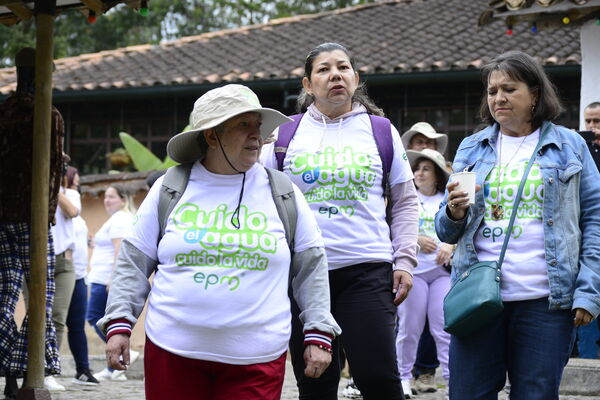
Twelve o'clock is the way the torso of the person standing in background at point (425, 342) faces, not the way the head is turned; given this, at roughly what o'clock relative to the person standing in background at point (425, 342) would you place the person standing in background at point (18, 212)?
the person standing in background at point (18, 212) is roughly at 2 o'clock from the person standing in background at point (425, 342).

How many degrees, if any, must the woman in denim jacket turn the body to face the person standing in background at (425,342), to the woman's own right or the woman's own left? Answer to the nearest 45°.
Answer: approximately 135° to the woman's own right

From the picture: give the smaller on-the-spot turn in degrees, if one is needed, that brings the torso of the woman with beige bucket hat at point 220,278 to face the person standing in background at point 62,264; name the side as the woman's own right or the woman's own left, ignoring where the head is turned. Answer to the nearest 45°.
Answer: approximately 180°

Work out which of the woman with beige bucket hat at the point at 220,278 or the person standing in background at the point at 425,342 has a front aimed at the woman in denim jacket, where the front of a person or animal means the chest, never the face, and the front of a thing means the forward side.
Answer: the person standing in background

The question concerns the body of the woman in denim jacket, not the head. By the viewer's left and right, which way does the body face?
facing the viewer and to the left of the viewer

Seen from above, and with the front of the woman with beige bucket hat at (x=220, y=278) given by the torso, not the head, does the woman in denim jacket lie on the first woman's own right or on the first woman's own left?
on the first woman's own left

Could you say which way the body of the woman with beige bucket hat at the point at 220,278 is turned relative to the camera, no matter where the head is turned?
toward the camera

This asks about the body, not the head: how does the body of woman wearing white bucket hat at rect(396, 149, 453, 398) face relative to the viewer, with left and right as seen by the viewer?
facing the viewer
